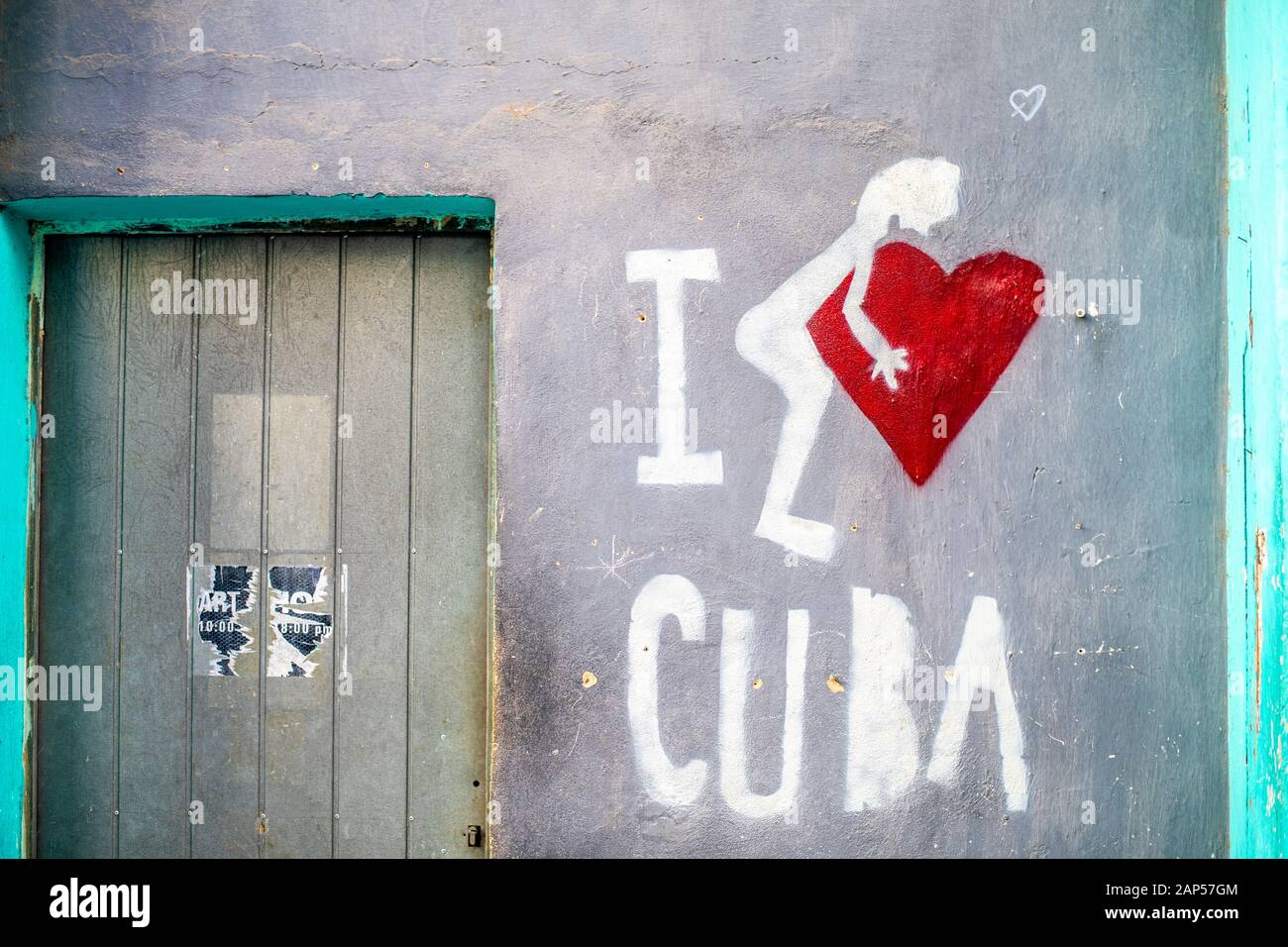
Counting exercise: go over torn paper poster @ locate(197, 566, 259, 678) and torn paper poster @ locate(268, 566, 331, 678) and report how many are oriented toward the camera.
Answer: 2

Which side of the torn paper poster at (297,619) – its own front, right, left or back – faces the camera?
front

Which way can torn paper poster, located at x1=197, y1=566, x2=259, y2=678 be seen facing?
toward the camera

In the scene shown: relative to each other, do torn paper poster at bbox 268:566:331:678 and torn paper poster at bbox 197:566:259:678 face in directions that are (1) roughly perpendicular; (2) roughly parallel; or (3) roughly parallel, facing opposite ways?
roughly parallel
